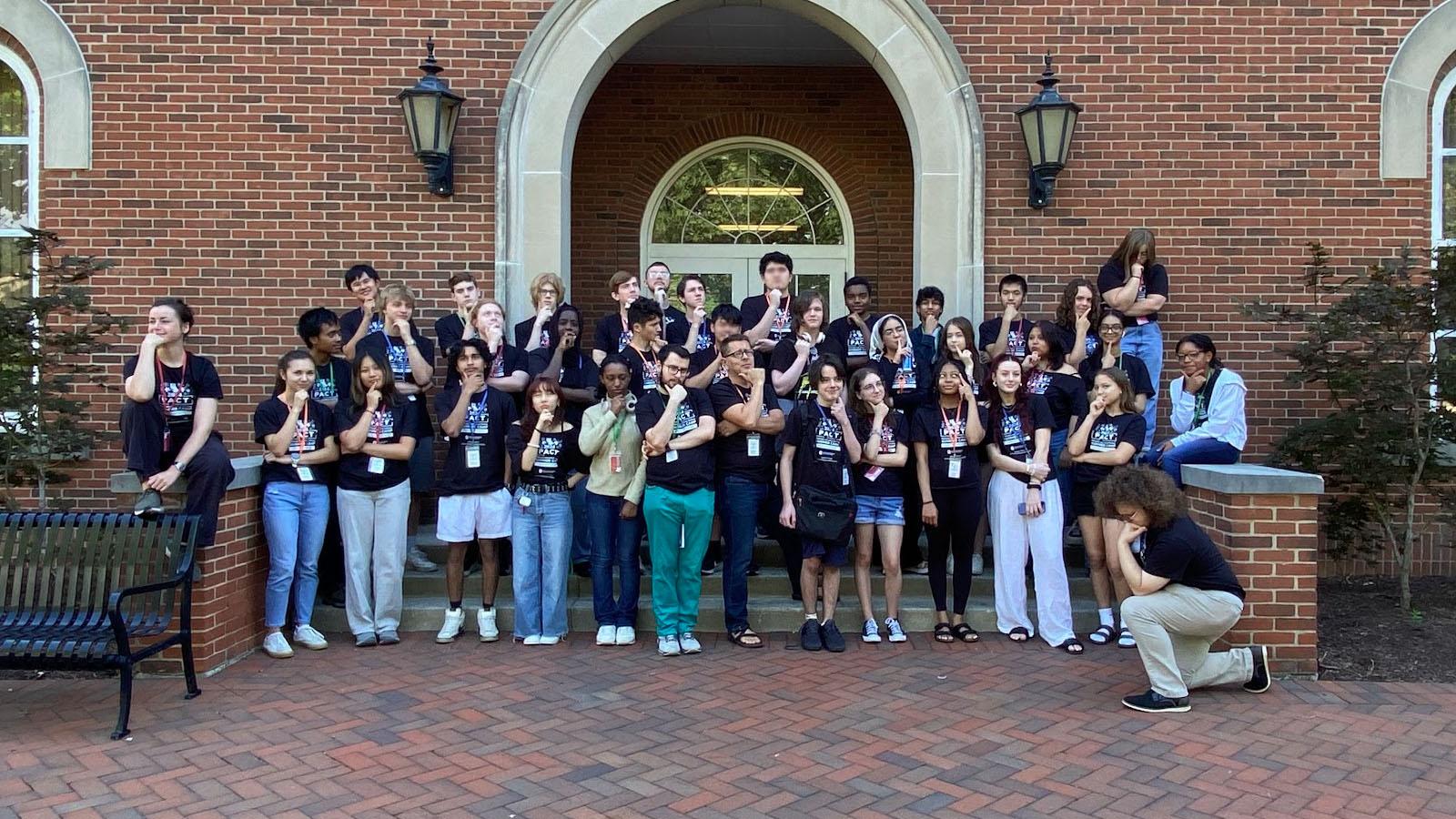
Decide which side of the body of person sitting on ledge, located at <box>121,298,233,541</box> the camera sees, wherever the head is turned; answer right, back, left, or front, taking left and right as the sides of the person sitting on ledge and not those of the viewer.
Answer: front

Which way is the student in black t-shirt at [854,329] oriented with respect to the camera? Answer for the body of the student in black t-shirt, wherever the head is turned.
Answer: toward the camera

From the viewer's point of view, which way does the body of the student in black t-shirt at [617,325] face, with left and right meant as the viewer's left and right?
facing the viewer and to the right of the viewer

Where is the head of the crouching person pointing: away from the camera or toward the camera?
toward the camera

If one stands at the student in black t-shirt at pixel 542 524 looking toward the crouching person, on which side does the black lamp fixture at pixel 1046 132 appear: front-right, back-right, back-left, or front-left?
front-left

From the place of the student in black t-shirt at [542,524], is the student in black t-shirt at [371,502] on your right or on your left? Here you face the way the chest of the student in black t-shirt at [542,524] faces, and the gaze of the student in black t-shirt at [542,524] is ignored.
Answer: on your right

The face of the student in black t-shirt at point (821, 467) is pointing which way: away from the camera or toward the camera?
toward the camera

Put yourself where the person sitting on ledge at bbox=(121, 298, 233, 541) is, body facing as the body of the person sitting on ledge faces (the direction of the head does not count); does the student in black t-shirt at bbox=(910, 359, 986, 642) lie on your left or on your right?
on your left

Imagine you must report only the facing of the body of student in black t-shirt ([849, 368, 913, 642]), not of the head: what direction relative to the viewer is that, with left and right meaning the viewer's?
facing the viewer

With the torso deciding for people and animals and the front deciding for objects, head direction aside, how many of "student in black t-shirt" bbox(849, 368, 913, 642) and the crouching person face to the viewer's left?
1

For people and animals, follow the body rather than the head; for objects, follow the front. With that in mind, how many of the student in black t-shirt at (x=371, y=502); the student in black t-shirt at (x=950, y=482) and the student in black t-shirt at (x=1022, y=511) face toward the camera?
3

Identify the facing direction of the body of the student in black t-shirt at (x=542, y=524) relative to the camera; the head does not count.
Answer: toward the camera

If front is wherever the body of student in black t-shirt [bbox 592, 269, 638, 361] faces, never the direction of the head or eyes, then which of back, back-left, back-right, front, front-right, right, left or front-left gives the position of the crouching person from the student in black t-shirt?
front

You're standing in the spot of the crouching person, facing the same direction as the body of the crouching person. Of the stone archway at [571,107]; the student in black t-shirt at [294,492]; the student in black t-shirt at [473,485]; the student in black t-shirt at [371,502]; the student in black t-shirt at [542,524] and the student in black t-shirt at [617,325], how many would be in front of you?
6

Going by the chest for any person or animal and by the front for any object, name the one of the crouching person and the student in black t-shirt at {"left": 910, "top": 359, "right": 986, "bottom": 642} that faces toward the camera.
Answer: the student in black t-shirt
